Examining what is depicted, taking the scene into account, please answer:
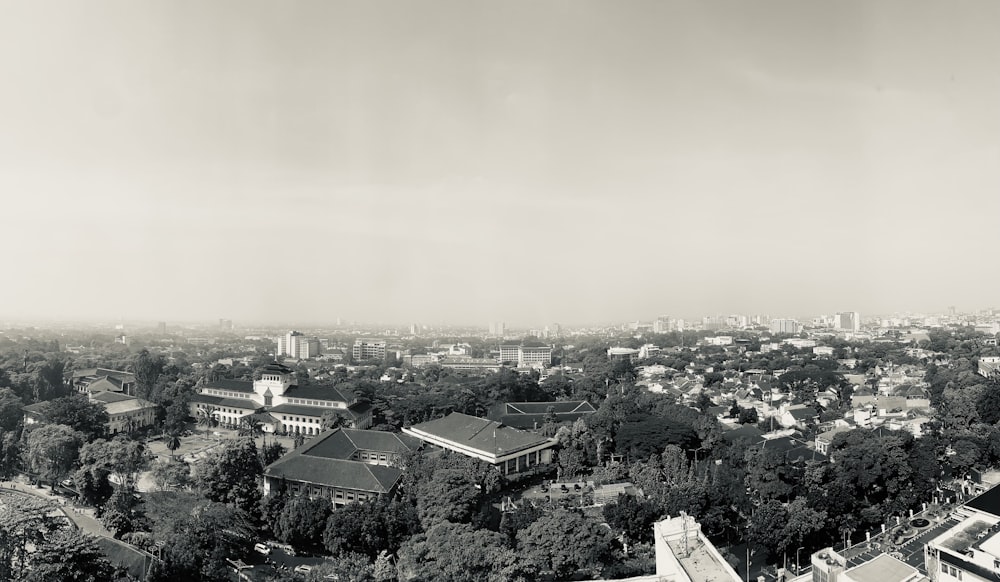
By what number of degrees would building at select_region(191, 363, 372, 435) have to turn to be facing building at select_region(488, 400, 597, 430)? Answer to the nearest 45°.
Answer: approximately 90° to its left

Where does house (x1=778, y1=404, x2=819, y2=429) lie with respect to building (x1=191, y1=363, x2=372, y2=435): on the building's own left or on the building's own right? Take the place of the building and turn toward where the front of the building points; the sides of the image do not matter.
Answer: on the building's own left

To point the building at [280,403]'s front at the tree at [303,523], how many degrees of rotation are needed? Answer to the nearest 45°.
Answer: approximately 45° to its left

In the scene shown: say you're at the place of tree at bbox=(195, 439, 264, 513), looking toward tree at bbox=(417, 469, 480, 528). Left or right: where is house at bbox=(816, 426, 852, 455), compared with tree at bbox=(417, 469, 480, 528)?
left

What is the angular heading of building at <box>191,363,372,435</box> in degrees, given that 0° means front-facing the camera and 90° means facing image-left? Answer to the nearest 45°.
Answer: approximately 45°

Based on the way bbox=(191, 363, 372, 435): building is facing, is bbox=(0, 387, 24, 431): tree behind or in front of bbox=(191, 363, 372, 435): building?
in front

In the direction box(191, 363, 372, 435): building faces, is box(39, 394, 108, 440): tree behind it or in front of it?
in front

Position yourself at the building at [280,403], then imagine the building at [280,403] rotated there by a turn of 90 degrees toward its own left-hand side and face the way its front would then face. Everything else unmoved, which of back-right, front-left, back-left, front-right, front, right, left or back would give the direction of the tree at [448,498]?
front-right

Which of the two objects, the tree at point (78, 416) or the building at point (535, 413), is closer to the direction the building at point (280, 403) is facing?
the tree

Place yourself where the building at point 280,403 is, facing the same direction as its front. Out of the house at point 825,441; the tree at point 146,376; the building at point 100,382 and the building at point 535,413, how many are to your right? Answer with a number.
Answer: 2

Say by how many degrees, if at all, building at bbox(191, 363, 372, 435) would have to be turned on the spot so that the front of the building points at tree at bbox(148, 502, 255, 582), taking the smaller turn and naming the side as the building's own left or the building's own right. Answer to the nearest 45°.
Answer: approximately 45° to the building's own left

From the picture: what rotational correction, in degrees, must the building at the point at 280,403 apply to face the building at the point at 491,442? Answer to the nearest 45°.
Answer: approximately 90° to its left

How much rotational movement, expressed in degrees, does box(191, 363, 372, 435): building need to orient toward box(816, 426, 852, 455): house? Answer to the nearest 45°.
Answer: approximately 90° to its left

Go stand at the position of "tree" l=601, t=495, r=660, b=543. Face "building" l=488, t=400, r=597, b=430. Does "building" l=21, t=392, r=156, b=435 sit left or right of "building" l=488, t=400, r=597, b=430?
left

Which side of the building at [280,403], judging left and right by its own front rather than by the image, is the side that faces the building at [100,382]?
right

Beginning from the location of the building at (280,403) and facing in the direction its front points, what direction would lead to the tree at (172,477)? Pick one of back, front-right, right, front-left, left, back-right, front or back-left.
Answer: front-left

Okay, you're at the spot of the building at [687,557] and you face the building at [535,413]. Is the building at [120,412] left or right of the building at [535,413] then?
left
